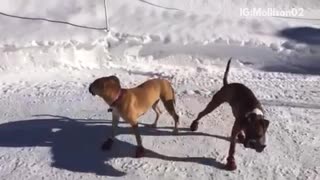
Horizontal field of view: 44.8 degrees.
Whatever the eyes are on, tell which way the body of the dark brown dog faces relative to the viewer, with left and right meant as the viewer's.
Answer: facing the viewer and to the right of the viewer

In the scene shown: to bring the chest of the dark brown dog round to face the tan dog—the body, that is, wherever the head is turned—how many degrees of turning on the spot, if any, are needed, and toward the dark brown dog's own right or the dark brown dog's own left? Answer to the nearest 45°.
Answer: approximately 135° to the dark brown dog's own right

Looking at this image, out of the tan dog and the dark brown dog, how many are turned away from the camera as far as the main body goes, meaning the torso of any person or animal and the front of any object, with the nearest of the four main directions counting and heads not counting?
0

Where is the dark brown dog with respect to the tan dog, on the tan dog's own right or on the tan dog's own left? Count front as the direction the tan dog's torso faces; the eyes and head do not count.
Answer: on the tan dog's own left

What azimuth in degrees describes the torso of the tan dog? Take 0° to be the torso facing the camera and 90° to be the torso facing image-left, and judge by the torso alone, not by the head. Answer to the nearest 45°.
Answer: approximately 45°
